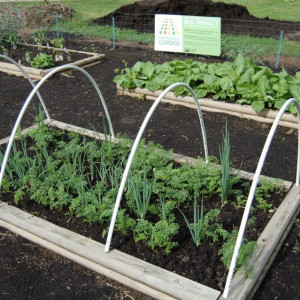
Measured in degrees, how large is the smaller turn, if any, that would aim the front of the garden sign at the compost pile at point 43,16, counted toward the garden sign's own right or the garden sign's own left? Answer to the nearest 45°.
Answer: approximately 135° to the garden sign's own right

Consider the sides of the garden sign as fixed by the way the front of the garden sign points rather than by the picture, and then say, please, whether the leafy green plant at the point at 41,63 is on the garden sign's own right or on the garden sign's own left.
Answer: on the garden sign's own right

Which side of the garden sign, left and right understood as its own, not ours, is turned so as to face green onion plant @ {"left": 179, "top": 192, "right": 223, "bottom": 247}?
front

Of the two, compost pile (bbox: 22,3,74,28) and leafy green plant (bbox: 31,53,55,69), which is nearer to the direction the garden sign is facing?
the leafy green plant

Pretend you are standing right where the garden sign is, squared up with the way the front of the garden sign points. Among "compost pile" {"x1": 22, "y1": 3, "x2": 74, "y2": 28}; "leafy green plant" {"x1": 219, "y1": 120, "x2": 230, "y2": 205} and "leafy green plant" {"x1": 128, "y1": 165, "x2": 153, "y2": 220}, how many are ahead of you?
2

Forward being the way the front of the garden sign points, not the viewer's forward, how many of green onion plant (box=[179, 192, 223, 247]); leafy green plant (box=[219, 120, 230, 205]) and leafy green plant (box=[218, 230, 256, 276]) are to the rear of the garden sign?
0

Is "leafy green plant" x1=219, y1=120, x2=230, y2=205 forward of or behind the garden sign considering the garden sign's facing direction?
forward

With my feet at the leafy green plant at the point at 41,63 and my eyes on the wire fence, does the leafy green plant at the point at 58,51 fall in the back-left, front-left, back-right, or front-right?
front-left

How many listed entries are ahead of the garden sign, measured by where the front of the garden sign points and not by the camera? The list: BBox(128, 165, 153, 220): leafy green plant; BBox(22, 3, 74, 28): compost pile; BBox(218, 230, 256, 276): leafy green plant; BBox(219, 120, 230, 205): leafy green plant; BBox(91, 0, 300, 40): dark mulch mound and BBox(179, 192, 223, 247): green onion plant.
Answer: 4

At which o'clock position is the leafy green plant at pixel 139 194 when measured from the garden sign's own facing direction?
The leafy green plant is roughly at 12 o'clock from the garden sign.

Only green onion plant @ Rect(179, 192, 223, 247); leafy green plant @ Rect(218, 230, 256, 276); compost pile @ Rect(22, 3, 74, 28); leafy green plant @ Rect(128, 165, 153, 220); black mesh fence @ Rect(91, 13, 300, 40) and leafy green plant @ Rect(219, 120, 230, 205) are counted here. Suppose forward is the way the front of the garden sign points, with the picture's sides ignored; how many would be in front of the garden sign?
4

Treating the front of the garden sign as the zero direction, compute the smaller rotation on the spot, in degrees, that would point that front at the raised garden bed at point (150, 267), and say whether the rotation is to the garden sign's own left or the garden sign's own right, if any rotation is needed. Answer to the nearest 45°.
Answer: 0° — it already faces it

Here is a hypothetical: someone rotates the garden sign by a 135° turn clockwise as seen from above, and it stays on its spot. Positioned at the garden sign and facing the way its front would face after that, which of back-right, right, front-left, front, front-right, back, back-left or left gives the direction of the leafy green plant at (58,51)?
front-left

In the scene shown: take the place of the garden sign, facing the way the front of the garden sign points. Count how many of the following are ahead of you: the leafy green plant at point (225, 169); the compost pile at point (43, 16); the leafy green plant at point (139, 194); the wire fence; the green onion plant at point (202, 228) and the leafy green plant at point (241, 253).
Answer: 4

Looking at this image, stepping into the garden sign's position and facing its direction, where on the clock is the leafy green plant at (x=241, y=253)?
The leafy green plant is roughly at 12 o'clock from the garden sign.

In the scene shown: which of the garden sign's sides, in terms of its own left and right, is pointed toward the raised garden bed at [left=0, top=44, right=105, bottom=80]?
right

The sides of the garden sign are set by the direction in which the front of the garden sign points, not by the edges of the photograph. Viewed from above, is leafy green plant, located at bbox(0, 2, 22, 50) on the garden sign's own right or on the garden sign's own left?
on the garden sign's own right

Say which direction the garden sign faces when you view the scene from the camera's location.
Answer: facing the viewer

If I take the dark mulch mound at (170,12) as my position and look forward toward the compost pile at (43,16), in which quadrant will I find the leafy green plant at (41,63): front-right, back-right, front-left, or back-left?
front-left
